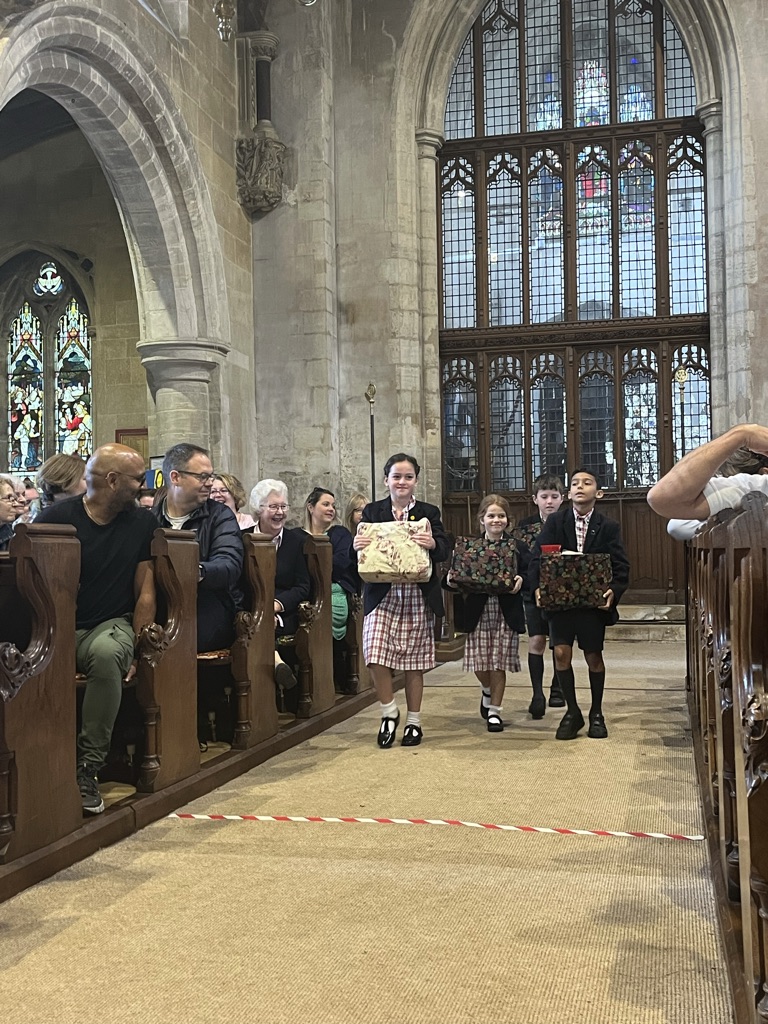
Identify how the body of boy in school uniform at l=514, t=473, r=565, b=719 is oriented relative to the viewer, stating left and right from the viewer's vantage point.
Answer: facing the viewer

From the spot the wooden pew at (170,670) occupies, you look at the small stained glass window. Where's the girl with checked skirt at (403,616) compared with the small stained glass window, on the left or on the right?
right

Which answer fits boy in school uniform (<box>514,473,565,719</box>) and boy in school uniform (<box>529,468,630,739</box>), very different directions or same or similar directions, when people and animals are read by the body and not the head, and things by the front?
same or similar directions

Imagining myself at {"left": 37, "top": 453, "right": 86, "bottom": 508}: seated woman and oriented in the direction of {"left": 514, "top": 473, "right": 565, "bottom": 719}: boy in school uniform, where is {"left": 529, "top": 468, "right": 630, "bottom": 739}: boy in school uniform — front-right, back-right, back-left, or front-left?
front-right

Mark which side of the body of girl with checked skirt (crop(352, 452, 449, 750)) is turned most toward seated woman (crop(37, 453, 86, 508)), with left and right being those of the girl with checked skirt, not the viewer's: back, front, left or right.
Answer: right

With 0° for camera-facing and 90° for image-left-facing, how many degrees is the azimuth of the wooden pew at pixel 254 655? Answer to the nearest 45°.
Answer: approximately 45°

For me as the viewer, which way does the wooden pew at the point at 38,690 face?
facing the viewer and to the left of the viewer

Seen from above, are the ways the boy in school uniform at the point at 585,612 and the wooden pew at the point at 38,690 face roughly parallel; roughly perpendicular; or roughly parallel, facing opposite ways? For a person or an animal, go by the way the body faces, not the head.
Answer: roughly parallel

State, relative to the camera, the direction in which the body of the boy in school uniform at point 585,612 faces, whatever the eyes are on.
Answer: toward the camera
